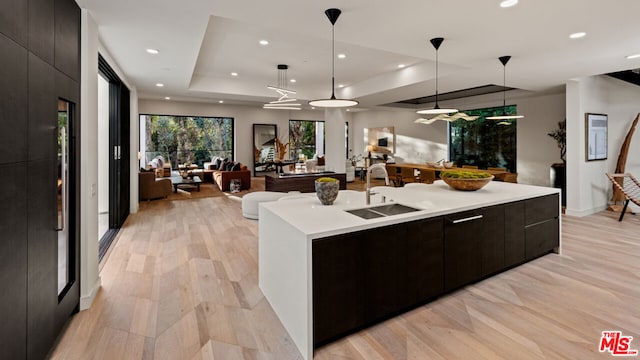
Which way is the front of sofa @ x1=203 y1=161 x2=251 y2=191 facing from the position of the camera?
facing to the left of the viewer

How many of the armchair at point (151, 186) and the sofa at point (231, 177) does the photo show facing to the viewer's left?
1

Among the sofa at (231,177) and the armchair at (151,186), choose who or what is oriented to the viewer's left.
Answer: the sofa

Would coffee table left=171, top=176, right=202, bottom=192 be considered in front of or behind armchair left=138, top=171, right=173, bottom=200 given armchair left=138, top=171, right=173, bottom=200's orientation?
in front

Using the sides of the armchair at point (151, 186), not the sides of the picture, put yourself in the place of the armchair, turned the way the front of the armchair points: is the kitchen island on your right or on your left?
on your right

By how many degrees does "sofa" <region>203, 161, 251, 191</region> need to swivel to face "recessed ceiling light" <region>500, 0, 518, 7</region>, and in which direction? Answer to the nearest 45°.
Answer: approximately 90° to its left

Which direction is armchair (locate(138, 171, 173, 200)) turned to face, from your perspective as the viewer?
facing away from the viewer and to the right of the viewer

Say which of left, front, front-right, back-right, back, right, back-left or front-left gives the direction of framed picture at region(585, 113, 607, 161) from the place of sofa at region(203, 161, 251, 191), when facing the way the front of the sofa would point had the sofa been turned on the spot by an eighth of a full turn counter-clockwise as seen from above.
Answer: left
